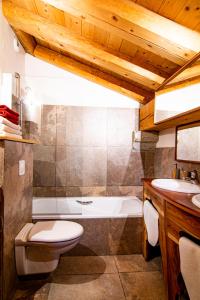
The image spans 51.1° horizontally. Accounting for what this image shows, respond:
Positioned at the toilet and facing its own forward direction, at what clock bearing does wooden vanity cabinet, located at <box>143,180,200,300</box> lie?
The wooden vanity cabinet is roughly at 1 o'clock from the toilet.

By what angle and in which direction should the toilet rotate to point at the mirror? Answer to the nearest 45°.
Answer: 0° — it already faces it

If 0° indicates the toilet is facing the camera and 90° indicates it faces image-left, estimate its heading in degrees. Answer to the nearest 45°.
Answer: approximately 270°
